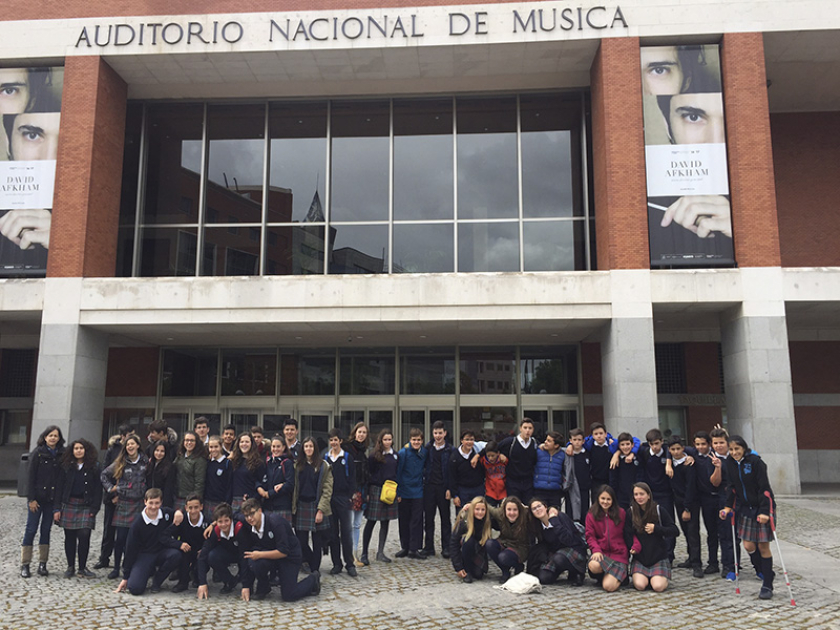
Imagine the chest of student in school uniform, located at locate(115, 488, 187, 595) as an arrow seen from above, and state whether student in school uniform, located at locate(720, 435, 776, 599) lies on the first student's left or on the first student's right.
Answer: on the first student's left

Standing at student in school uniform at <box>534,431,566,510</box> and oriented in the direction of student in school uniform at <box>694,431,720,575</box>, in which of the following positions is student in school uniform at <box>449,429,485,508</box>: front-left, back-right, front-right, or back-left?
back-right

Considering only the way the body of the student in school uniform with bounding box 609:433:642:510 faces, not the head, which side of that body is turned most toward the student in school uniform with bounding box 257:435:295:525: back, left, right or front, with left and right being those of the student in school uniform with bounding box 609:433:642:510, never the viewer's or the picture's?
right

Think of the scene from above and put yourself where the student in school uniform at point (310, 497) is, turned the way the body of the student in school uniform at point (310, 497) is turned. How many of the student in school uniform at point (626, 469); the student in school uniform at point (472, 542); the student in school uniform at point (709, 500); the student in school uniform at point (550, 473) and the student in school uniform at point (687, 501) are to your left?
5

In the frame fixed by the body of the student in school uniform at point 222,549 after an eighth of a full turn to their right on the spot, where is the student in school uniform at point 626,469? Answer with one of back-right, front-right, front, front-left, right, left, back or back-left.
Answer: back-left

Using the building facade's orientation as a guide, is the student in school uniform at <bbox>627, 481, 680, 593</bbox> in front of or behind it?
in front

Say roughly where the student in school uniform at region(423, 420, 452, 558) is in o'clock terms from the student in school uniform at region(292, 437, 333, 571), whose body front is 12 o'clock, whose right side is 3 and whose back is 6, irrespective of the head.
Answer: the student in school uniform at region(423, 420, 452, 558) is roughly at 8 o'clock from the student in school uniform at region(292, 437, 333, 571).

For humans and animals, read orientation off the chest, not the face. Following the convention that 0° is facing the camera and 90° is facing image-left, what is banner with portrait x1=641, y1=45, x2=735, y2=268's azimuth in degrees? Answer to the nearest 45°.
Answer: approximately 0°

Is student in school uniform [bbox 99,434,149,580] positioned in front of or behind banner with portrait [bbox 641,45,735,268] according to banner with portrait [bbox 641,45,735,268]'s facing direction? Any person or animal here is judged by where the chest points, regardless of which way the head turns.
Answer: in front

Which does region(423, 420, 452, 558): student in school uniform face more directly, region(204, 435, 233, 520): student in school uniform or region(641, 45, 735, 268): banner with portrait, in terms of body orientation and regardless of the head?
the student in school uniform

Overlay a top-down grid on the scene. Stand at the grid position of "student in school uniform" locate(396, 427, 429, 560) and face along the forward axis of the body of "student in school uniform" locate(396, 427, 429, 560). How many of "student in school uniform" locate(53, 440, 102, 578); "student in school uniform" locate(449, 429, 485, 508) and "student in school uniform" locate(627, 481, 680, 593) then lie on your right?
1
